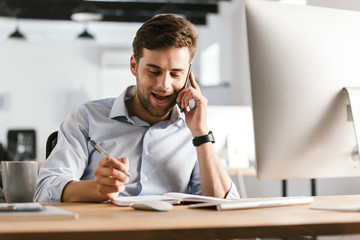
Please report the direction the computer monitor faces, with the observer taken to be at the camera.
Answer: facing away from the viewer and to the left of the viewer

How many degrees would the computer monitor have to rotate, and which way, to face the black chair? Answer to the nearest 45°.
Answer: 0° — it already faces it

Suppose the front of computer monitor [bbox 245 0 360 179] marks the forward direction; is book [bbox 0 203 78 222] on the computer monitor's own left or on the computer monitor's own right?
on the computer monitor's own left

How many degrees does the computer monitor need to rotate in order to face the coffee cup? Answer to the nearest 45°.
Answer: approximately 45° to its left

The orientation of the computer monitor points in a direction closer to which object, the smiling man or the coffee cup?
the smiling man

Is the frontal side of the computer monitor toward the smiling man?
yes
